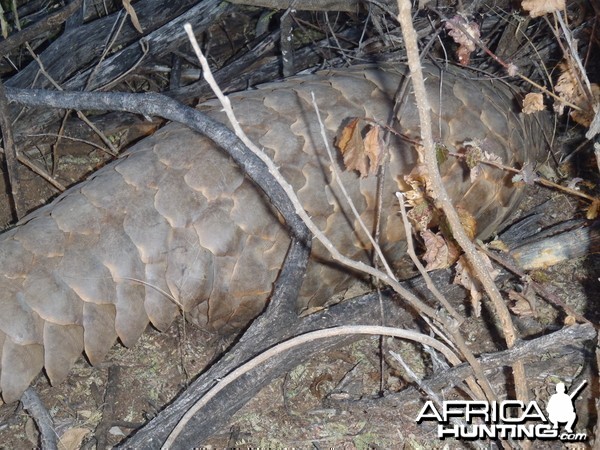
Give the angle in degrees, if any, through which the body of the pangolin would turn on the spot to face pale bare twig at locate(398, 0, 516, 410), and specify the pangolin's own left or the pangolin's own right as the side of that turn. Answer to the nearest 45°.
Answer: approximately 45° to the pangolin's own right

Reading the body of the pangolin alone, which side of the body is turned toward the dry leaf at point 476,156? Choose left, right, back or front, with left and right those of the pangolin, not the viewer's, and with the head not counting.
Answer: front

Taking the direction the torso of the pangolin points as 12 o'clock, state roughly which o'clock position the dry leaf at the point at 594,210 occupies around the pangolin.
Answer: The dry leaf is roughly at 12 o'clock from the pangolin.

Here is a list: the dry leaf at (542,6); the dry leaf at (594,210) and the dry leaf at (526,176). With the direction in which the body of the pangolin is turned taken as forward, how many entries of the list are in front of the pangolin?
3

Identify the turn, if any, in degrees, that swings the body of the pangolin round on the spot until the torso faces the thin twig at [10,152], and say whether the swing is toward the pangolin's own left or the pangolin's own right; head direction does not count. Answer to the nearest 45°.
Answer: approximately 135° to the pangolin's own left

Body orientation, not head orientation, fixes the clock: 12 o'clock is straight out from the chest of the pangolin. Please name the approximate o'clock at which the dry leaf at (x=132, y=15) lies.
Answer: The dry leaf is roughly at 9 o'clock from the pangolin.

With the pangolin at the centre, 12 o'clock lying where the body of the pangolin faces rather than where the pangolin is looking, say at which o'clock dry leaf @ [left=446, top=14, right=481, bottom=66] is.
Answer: The dry leaf is roughly at 11 o'clock from the pangolin.

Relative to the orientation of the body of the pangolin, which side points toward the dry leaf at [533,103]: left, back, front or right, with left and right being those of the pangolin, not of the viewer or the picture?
front

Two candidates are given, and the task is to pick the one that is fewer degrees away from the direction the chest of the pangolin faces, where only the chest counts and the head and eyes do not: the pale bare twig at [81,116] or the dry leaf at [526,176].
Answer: the dry leaf

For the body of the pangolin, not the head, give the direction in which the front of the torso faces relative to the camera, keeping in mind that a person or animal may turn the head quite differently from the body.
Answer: to the viewer's right

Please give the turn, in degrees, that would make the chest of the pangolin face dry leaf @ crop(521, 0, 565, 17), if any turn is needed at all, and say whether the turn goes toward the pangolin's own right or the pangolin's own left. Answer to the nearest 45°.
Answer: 0° — it already faces it
